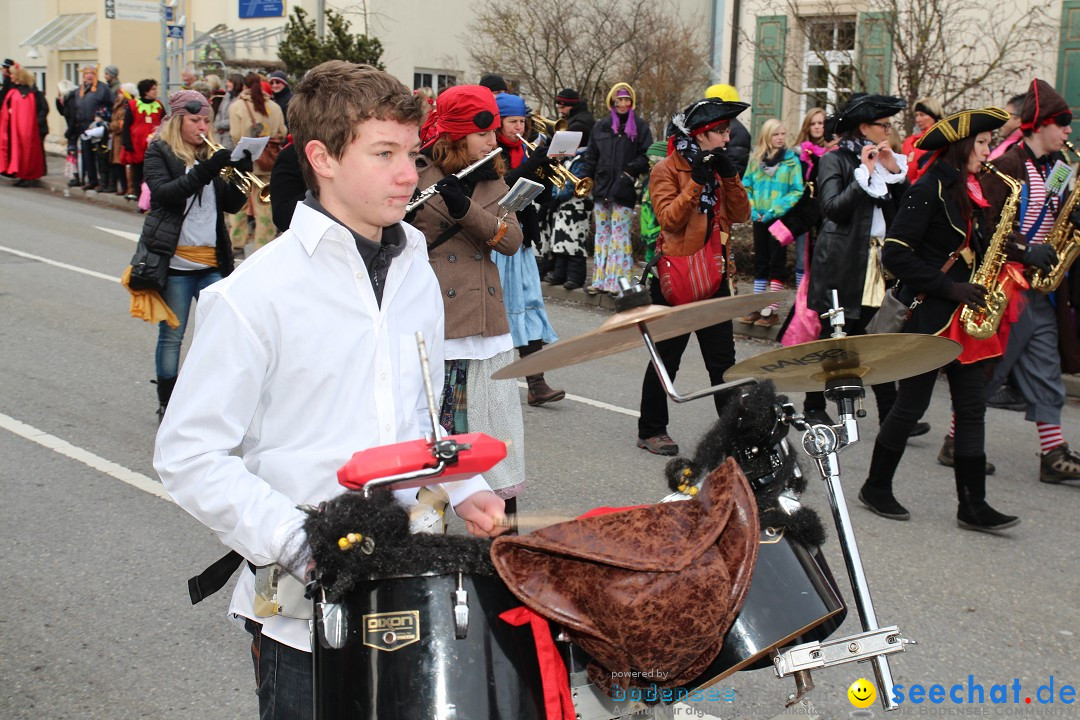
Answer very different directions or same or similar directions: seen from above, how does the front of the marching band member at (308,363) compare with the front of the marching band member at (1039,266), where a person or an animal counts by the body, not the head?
same or similar directions

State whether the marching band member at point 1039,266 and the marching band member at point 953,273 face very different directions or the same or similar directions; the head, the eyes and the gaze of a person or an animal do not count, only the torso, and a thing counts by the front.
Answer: same or similar directions

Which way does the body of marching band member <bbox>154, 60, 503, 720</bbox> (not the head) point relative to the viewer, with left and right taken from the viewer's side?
facing the viewer and to the right of the viewer

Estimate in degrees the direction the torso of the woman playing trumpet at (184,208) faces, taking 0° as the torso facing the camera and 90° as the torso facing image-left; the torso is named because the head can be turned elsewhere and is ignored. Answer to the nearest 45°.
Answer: approximately 315°

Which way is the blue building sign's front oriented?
toward the camera

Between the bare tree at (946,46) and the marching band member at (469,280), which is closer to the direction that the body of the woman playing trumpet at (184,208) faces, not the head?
the marching band member

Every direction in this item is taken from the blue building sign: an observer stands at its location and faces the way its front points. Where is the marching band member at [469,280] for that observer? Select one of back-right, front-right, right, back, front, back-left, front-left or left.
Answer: front
